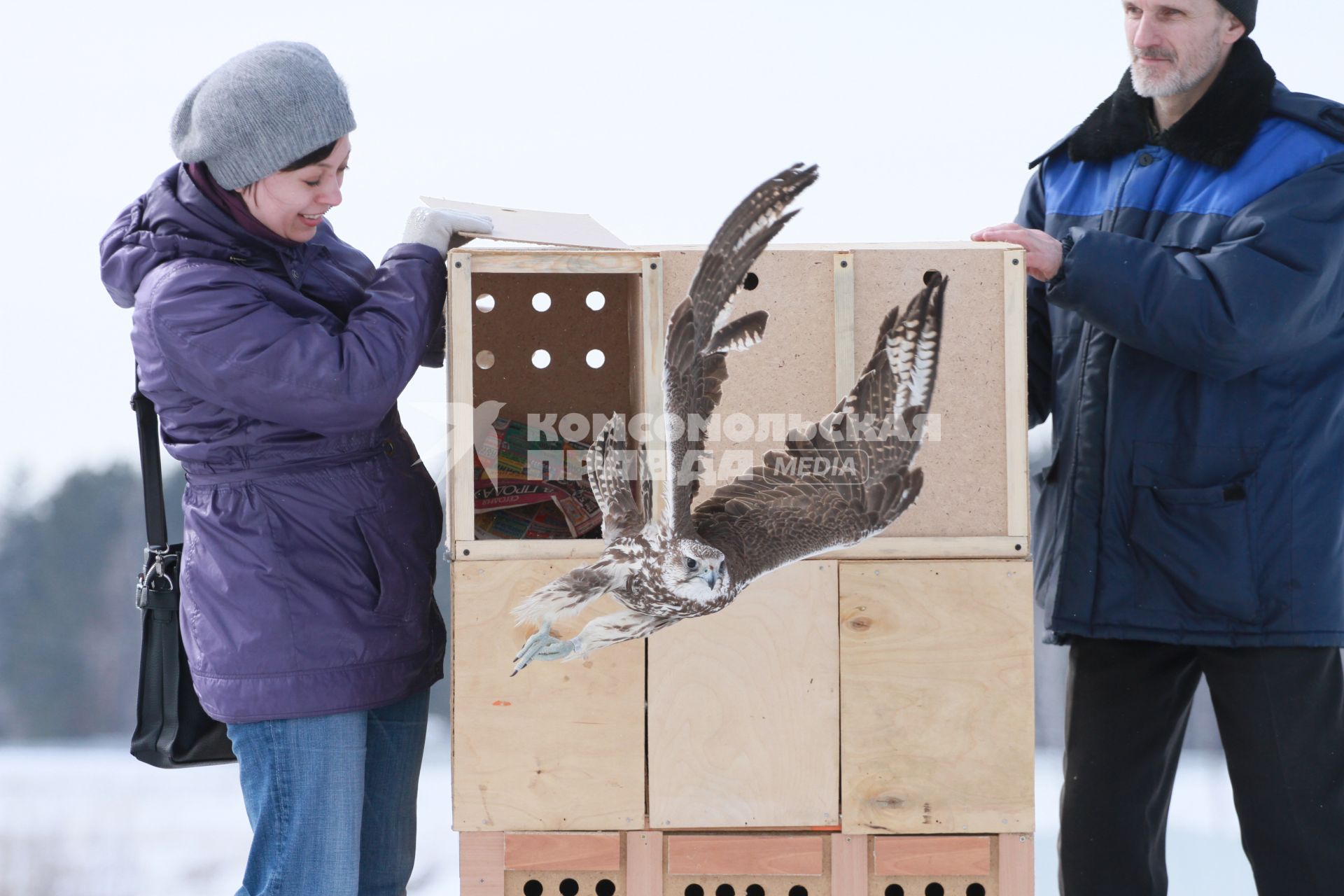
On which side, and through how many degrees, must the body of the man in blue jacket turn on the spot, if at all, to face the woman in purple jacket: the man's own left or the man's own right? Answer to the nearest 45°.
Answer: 0° — they already face them

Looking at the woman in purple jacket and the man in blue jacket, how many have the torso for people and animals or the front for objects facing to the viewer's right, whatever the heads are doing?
1

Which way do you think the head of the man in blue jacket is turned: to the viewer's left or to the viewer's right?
to the viewer's left

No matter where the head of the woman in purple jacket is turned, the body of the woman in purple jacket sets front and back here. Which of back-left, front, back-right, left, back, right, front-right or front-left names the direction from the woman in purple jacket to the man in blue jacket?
front

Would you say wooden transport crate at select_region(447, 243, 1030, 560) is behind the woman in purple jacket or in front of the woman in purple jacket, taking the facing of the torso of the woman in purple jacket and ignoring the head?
in front

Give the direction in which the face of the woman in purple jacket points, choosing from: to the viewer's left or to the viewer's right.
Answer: to the viewer's right

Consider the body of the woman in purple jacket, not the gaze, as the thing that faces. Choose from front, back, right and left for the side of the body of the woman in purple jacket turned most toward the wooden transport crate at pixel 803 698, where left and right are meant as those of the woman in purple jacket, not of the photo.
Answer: front

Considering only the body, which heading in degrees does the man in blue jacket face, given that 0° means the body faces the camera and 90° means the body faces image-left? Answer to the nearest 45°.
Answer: approximately 45°

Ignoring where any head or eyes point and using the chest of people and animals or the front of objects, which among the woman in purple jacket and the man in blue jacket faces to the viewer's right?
the woman in purple jacket

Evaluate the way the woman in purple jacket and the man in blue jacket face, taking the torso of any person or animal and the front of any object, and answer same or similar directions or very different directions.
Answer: very different directions

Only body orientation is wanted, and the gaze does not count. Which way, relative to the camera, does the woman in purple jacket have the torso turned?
to the viewer's right
